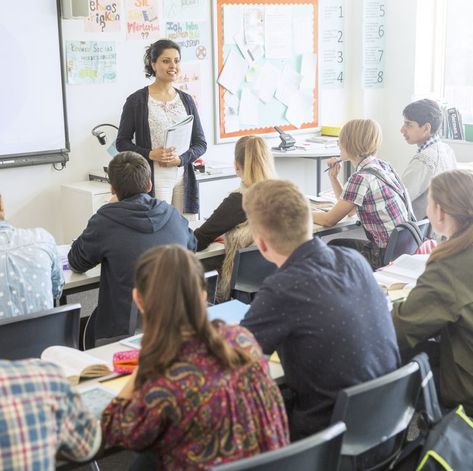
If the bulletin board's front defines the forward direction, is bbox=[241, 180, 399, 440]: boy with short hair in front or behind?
in front

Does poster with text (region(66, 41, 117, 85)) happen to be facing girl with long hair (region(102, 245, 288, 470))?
yes

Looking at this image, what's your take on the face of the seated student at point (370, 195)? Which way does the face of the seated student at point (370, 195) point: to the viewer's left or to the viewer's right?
to the viewer's left

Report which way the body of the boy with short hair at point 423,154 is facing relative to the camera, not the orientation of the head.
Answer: to the viewer's left

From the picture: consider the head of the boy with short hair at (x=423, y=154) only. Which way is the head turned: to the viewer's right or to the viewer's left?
to the viewer's left

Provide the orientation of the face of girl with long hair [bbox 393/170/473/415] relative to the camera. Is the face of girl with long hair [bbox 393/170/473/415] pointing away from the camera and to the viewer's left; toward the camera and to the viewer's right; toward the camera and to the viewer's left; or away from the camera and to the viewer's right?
away from the camera and to the viewer's left

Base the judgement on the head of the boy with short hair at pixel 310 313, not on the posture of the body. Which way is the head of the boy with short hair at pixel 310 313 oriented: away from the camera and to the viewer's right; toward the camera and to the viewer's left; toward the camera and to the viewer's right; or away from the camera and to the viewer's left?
away from the camera and to the viewer's left

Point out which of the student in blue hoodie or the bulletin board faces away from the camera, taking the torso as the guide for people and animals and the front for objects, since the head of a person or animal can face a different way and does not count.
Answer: the student in blue hoodie

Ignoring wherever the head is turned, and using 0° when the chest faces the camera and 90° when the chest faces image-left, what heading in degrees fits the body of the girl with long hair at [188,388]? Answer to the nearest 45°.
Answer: approximately 135°

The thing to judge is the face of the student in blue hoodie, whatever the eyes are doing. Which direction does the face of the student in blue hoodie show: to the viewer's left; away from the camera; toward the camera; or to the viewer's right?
away from the camera

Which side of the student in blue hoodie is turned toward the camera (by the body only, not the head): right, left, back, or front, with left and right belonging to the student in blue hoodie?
back

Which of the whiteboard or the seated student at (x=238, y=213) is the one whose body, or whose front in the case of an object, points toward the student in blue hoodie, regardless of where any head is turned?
the whiteboard
